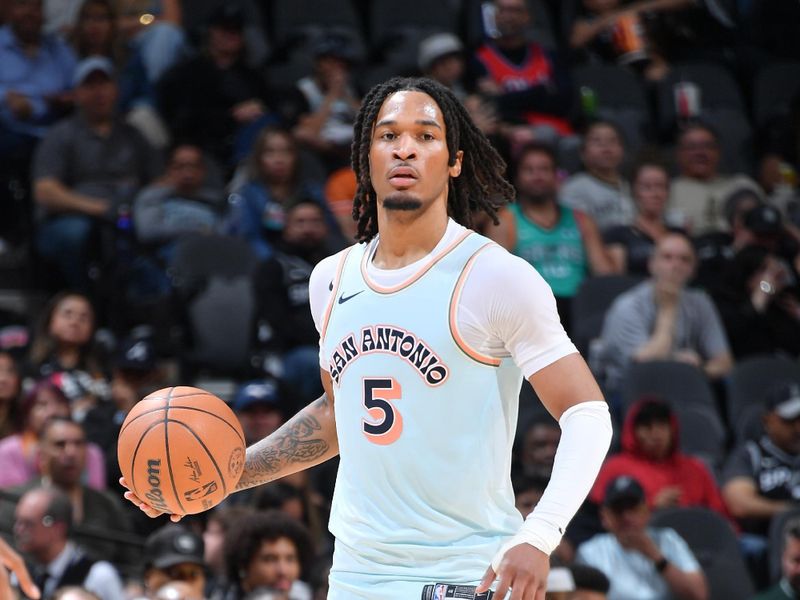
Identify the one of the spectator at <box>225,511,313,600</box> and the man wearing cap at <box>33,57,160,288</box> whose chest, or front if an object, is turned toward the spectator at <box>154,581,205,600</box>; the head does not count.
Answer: the man wearing cap

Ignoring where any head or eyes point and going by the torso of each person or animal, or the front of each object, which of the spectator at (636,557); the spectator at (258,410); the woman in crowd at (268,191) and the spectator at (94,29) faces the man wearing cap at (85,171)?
the spectator at (94,29)

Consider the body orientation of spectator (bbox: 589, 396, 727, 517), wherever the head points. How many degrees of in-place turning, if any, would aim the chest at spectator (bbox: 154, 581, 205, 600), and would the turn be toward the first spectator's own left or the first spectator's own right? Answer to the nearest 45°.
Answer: approximately 45° to the first spectator's own right

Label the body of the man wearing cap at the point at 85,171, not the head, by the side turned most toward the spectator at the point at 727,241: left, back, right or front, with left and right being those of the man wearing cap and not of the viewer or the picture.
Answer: left

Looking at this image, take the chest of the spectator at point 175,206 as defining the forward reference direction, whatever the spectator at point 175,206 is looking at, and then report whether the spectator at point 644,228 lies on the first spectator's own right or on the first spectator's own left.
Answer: on the first spectator's own left

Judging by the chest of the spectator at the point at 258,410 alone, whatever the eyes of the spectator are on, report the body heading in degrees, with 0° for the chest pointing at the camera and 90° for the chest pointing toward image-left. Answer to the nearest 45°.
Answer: approximately 0°

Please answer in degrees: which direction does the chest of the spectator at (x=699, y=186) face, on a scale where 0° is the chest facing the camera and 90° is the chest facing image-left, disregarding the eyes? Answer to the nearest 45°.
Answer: approximately 0°

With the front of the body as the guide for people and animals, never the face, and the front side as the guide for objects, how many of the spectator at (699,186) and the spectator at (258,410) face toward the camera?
2

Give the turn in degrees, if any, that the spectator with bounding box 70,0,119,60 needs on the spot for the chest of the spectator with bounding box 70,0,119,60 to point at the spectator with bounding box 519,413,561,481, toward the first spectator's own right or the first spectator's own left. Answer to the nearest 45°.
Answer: approximately 45° to the first spectator's own left
